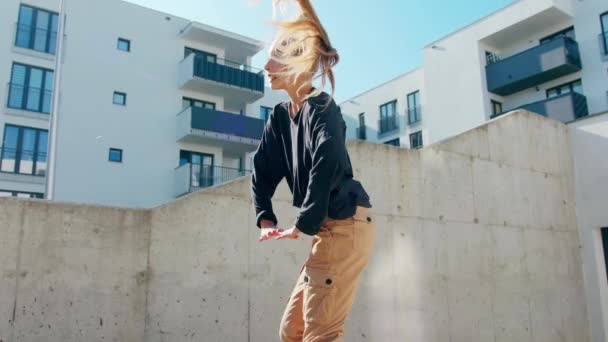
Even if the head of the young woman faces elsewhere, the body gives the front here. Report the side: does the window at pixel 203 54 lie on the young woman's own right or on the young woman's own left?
on the young woman's own right

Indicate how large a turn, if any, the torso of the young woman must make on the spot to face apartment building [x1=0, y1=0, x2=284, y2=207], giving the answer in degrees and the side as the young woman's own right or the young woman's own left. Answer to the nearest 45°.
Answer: approximately 90° to the young woman's own right

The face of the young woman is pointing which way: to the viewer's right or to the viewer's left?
to the viewer's left

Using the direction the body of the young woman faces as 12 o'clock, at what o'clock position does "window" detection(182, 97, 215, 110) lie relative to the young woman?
The window is roughly at 4 o'clock from the young woman.

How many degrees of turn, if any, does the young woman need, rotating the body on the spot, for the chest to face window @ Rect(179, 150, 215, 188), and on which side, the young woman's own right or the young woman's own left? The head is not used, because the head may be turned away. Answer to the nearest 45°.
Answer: approximately 135° to the young woman's own right

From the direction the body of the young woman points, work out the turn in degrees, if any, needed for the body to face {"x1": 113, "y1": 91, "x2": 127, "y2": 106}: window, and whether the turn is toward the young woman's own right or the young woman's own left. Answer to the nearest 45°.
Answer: approximately 90° to the young woman's own right

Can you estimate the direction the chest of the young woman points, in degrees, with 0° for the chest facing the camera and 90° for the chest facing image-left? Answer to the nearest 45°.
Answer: approximately 45°
